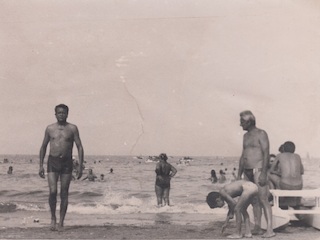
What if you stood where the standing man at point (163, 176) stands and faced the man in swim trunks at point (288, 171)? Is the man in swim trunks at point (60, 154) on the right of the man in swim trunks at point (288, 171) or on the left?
right

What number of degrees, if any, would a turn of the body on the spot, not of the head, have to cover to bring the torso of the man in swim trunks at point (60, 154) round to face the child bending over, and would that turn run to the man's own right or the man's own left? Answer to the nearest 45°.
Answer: approximately 90° to the man's own left

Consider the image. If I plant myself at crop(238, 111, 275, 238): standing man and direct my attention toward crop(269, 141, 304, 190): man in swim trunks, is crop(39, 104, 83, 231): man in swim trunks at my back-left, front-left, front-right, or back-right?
back-left

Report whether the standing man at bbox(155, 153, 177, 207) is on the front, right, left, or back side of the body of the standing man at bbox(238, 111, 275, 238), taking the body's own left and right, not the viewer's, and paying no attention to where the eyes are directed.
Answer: right

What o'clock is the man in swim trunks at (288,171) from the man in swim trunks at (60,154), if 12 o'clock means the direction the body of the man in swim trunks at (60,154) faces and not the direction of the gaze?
the man in swim trunks at (288,171) is roughly at 9 o'clock from the man in swim trunks at (60,154).

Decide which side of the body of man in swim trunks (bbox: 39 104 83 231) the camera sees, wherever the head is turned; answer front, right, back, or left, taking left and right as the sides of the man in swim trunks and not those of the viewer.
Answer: front

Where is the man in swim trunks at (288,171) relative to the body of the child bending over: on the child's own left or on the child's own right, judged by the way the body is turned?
on the child's own right

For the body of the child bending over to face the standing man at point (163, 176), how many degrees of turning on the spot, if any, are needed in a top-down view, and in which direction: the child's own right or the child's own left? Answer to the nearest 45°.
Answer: approximately 90° to the child's own right

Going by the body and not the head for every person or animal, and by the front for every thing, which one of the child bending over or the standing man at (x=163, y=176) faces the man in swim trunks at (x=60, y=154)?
the child bending over

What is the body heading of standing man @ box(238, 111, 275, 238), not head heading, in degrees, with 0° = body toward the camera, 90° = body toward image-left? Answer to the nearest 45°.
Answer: approximately 45°

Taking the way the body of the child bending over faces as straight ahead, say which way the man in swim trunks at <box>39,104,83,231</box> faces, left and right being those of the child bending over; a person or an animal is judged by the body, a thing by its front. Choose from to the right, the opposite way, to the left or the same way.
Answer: to the left

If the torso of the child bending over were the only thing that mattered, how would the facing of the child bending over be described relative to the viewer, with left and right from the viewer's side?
facing to the left of the viewer

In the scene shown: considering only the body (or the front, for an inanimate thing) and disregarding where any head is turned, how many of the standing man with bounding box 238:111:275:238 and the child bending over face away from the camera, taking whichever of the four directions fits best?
0
